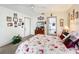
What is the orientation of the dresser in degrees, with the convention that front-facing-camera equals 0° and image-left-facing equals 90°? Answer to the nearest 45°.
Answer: approximately 0°
